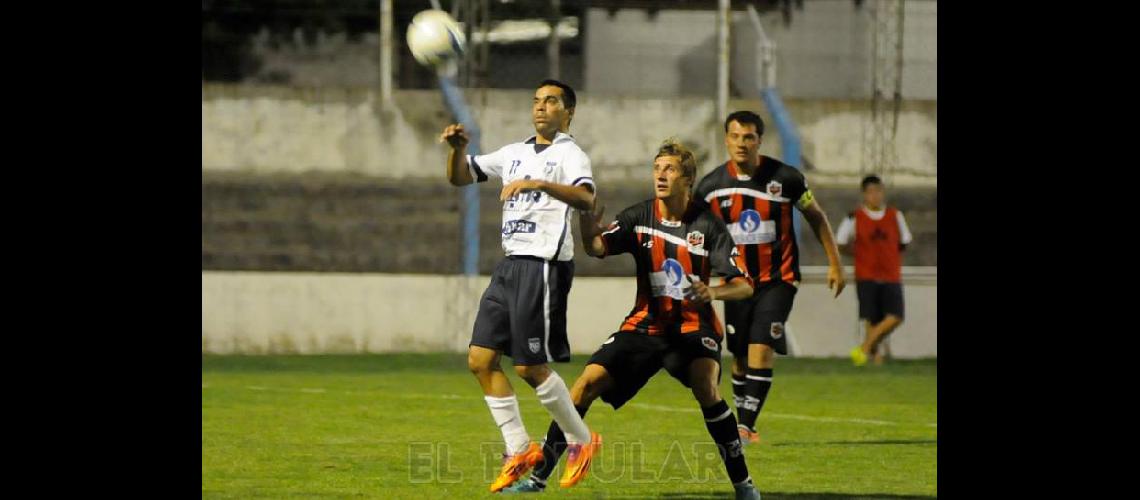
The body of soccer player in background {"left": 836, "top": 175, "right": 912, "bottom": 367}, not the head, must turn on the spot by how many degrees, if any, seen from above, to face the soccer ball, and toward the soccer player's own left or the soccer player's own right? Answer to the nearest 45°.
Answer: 0° — they already face it

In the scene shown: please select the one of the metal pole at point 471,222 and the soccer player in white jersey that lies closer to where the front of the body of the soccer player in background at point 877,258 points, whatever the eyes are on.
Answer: the soccer player in white jersey

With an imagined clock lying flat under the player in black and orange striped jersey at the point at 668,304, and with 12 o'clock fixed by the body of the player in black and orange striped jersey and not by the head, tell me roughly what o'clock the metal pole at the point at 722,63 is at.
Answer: The metal pole is roughly at 6 o'clock from the player in black and orange striped jersey.

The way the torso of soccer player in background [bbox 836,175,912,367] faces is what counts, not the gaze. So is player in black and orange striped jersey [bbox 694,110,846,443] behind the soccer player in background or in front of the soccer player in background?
in front

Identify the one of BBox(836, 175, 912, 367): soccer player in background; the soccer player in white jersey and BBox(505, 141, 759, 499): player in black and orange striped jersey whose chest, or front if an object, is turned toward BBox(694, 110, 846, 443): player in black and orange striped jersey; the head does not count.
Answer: the soccer player in background

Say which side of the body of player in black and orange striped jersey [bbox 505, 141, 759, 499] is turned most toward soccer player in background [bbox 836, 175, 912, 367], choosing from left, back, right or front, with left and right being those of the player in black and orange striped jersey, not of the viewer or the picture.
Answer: back

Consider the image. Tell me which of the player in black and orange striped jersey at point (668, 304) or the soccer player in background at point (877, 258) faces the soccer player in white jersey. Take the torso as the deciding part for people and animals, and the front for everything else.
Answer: the soccer player in background

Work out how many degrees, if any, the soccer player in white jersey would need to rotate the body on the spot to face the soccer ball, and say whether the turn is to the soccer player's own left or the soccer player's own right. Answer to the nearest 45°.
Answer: approximately 90° to the soccer player's own right

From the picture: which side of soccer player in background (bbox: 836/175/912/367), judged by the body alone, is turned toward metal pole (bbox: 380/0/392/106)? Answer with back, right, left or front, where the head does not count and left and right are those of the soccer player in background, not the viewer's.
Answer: right

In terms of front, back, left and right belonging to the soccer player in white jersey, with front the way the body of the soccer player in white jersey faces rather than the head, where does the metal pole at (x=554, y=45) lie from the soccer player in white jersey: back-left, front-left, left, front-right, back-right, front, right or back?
back-right

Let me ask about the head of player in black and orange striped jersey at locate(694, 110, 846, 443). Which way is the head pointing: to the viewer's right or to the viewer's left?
to the viewer's left

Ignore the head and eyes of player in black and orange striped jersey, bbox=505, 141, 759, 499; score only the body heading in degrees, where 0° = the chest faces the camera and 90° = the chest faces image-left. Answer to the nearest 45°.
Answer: approximately 0°

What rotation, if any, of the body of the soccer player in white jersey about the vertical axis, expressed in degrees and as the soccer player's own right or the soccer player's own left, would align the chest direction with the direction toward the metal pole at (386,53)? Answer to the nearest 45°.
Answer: approximately 135° to the soccer player's own right
